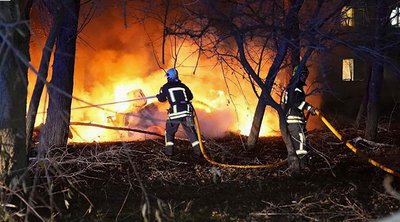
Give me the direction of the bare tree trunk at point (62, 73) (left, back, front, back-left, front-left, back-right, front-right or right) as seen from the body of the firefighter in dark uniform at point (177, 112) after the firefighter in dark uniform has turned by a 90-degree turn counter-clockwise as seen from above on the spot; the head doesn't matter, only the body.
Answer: front-right

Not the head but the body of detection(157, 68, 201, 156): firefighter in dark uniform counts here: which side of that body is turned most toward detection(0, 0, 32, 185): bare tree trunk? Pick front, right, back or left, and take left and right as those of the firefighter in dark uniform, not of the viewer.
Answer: left

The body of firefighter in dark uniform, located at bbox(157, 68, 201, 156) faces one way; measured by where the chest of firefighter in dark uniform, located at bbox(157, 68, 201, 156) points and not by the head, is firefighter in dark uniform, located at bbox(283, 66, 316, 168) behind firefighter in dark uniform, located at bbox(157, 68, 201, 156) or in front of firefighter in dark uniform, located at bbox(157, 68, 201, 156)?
behind

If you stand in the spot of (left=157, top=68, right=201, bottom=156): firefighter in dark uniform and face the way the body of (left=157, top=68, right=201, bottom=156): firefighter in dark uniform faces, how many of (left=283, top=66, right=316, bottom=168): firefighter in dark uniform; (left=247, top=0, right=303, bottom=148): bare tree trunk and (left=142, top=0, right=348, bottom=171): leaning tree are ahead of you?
0

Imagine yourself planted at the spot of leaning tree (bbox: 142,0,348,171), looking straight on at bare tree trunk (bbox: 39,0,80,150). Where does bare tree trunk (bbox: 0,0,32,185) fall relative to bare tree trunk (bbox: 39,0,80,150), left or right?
left

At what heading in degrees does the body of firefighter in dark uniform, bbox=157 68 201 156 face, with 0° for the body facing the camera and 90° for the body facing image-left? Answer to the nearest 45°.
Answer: approximately 135°
